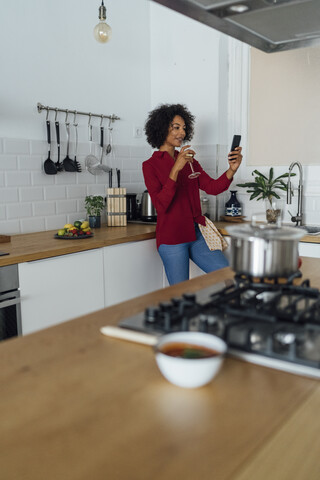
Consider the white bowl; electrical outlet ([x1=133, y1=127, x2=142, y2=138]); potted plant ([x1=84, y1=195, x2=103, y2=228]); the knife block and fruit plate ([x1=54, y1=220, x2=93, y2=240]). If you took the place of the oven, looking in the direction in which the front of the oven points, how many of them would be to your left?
4

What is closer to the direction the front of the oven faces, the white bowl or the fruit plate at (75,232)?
the white bowl

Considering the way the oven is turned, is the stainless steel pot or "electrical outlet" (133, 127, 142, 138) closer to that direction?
the stainless steel pot

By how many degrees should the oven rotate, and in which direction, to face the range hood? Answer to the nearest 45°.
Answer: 0° — it already faces it

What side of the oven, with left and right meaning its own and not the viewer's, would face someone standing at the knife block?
left

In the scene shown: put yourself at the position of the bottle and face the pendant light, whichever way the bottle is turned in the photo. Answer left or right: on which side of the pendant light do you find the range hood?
left

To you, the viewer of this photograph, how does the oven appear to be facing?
facing the viewer and to the right of the viewer

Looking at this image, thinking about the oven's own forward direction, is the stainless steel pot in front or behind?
in front
